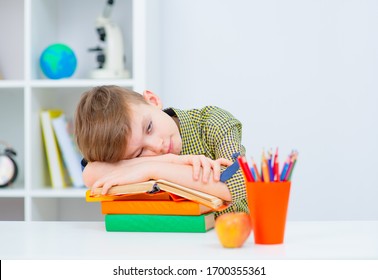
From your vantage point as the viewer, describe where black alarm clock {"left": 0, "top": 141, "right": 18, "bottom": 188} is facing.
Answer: facing the viewer

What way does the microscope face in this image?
to the viewer's left

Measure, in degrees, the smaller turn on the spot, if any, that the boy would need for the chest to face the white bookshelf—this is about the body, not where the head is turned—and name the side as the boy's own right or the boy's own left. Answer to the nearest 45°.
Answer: approximately 180°

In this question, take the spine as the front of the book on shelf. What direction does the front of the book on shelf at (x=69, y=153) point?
toward the camera

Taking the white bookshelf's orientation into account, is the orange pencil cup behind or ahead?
ahead

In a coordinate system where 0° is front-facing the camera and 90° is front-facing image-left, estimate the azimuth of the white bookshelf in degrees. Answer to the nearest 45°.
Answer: approximately 0°

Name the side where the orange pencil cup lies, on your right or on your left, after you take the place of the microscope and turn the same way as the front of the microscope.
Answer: on your left

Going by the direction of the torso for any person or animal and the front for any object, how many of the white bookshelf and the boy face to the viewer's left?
0

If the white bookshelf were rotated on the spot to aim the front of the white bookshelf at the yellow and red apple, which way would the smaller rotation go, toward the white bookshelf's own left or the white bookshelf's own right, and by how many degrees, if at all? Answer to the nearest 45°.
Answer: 0° — it already faces it

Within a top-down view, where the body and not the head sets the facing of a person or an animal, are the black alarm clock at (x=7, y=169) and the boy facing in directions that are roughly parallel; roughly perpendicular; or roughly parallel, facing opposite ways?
roughly parallel

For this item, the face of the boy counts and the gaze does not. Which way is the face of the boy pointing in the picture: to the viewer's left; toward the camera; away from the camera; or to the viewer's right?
toward the camera

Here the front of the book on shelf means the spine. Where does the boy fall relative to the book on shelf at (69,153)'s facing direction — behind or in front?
in front

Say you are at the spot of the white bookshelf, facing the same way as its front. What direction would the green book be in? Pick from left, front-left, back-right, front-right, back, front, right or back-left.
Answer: front
